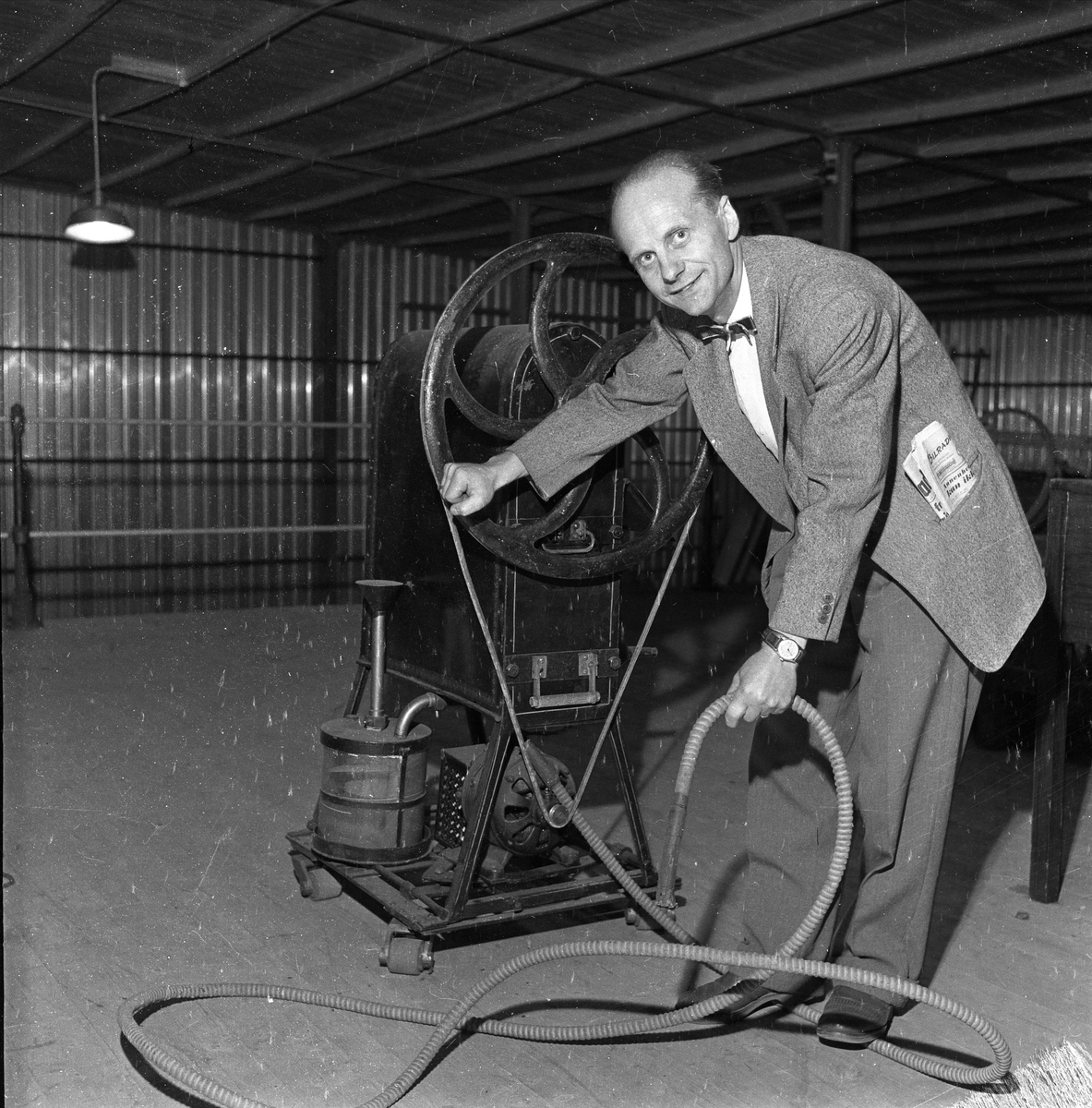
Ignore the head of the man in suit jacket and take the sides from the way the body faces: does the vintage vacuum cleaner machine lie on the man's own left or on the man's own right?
on the man's own right

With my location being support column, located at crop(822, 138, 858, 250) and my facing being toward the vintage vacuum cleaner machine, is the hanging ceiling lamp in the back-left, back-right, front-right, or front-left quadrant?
front-right

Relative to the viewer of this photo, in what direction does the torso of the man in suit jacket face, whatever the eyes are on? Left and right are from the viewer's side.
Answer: facing the viewer and to the left of the viewer

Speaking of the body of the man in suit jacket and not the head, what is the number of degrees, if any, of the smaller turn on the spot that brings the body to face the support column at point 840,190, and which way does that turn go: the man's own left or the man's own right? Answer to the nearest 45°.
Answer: approximately 135° to the man's own right

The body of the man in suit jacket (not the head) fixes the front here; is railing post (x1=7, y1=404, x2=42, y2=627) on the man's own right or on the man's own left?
on the man's own right

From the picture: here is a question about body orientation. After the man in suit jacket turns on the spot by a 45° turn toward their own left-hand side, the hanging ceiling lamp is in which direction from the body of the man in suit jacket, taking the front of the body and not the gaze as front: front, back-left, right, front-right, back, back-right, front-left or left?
back-right
